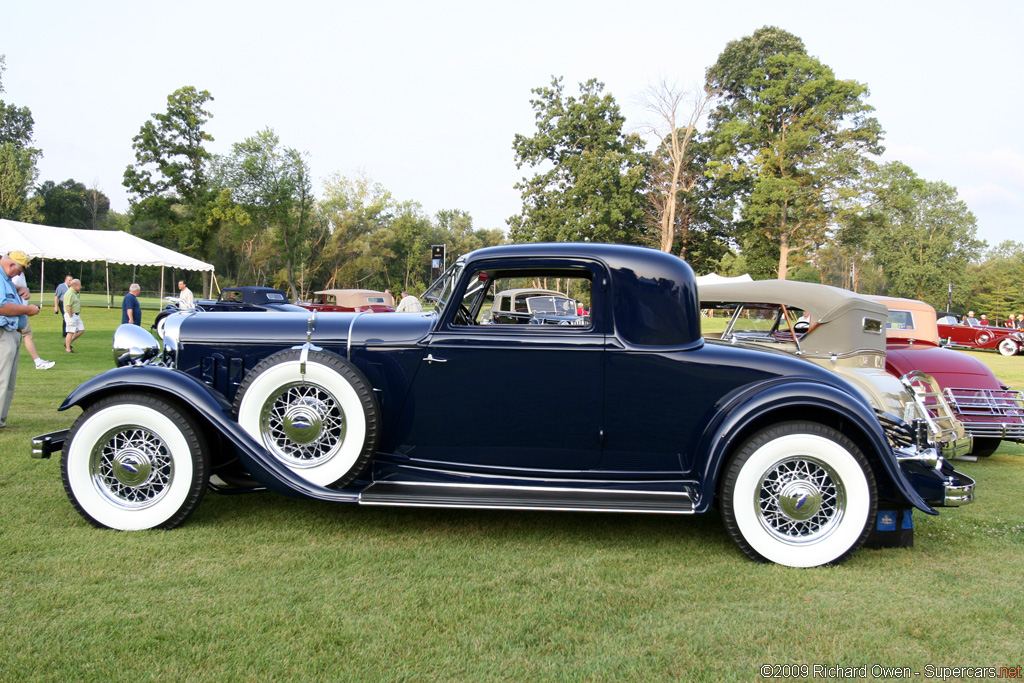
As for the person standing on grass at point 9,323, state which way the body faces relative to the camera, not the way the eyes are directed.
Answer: to the viewer's right

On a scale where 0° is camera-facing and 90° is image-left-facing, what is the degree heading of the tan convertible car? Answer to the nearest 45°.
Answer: approximately 135°

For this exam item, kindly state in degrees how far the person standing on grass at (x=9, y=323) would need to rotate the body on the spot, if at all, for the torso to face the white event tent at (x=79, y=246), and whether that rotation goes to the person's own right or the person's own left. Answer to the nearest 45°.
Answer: approximately 90° to the person's own left

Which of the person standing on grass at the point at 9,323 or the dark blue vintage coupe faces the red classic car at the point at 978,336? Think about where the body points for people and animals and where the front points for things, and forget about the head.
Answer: the person standing on grass

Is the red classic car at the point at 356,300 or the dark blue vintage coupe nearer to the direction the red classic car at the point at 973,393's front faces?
the red classic car

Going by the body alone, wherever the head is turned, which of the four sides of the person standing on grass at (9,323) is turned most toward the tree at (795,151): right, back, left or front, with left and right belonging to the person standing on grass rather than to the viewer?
front

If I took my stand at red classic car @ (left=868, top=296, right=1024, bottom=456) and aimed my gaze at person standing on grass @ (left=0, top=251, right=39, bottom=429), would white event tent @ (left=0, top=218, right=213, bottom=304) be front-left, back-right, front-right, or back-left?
front-right

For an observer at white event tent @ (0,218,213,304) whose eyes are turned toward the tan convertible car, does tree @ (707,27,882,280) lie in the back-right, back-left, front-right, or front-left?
front-left

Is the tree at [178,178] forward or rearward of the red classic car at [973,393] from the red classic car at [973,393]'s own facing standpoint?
forward

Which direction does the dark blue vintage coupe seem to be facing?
to the viewer's left

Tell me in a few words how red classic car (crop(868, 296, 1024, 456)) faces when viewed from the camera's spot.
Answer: facing away from the viewer and to the left of the viewer

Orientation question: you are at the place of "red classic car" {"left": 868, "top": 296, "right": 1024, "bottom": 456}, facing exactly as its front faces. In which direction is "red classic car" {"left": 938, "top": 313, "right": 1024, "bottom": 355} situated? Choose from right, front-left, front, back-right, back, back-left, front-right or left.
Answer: front-right

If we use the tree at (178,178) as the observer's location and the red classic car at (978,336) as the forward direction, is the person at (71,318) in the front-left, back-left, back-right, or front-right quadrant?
front-right

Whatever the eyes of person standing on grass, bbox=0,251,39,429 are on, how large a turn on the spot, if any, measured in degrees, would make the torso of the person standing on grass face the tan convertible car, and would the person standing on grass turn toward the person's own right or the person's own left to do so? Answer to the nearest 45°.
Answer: approximately 45° to the person's own right

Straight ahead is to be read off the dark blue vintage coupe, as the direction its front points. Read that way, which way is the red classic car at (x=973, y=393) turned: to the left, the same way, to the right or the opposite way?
to the right

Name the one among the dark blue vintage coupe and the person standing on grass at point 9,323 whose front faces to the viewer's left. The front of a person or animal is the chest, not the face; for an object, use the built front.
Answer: the dark blue vintage coupe
